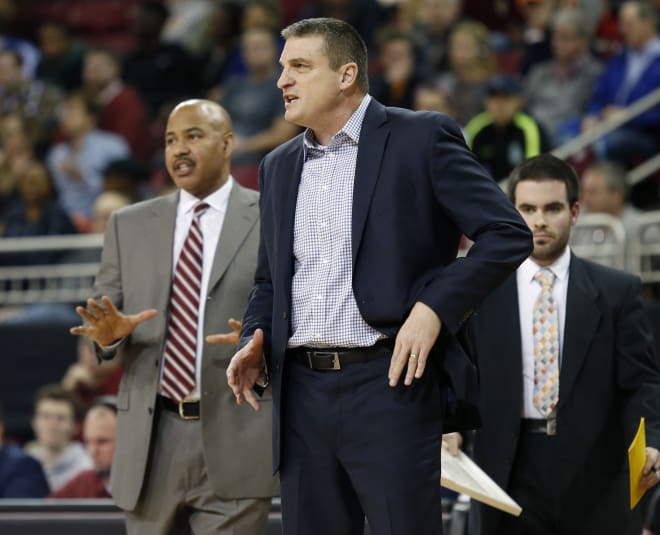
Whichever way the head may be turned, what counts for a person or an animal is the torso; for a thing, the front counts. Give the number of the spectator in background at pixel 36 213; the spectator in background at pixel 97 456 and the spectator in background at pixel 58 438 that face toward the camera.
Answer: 3

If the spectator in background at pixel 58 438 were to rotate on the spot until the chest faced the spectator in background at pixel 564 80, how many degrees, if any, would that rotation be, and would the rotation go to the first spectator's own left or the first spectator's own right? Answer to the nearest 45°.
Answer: approximately 90° to the first spectator's own left

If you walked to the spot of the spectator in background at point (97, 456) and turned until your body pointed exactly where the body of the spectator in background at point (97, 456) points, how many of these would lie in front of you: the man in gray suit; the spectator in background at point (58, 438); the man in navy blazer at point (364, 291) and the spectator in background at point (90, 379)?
2

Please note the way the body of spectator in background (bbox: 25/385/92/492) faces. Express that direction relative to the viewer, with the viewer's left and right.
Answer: facing the viewer

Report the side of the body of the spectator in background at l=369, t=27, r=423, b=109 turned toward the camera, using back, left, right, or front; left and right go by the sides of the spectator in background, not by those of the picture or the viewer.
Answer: front

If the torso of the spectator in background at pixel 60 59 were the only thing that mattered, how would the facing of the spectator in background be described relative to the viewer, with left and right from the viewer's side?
facing the viewer and to the left of the viewer

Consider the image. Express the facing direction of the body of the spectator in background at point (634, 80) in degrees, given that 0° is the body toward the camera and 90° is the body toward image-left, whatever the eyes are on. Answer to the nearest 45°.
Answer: approximately 45°

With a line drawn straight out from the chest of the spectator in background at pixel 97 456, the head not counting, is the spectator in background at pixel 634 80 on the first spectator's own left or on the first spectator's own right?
on the first spectator's own left

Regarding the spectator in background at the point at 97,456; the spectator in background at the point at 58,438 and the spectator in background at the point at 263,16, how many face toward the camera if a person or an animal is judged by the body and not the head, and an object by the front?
3

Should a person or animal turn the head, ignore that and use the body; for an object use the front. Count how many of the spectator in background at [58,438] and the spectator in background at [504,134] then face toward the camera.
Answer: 2

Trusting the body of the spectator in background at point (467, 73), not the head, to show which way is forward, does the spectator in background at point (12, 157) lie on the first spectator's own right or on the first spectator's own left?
on the first spectator's own right

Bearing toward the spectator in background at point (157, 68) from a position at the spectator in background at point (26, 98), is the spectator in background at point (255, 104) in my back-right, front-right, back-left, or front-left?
front-right

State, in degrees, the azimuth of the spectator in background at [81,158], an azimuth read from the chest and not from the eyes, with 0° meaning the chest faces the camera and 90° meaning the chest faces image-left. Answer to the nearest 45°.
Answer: approximately 45°
